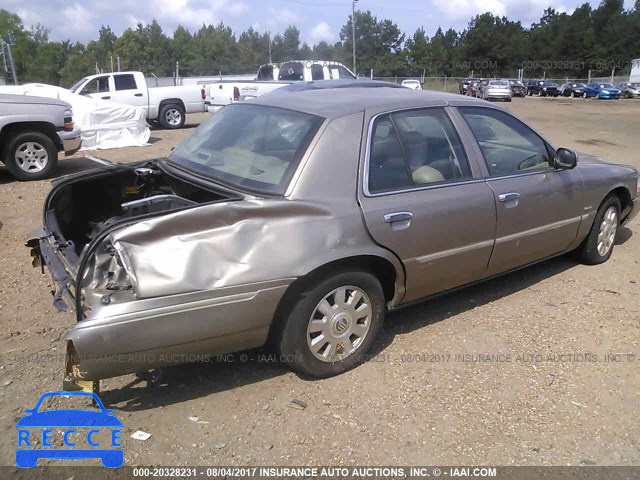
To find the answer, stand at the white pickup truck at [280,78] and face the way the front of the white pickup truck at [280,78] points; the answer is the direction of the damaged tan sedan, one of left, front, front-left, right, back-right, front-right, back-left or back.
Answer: back-right

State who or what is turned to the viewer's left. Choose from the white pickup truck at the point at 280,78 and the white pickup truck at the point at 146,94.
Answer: the white pickup truck at the point at 146,94

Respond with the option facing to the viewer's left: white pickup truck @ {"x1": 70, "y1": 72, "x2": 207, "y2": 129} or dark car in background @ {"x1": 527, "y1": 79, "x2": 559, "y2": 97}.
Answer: the white pickup truck

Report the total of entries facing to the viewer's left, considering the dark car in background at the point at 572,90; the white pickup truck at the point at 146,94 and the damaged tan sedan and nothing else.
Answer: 1

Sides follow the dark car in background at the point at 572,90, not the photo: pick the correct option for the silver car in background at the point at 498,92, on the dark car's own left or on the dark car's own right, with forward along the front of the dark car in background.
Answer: on the dark car's own right

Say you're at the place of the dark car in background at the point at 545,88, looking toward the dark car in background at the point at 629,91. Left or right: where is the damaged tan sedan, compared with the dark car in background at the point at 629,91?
right

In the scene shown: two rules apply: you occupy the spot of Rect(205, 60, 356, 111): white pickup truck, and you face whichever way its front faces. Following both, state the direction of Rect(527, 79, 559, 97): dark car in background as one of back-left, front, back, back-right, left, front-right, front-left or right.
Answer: front

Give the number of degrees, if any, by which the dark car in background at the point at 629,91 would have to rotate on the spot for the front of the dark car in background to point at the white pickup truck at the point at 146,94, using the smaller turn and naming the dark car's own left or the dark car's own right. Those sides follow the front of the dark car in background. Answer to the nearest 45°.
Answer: approximately 45° to the dark car's own right

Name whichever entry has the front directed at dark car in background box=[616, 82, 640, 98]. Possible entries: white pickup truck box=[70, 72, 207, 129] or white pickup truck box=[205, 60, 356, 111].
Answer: white pickup truck box=[205, 60, 356, 111]

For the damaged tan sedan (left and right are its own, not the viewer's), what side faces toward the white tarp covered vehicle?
left

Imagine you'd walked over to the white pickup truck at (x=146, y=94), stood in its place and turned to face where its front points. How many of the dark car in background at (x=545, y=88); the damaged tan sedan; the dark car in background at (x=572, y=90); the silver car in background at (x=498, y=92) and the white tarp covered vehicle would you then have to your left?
2

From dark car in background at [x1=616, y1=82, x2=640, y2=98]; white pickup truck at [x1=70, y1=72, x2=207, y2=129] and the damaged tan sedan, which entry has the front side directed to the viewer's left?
the white pickup truck

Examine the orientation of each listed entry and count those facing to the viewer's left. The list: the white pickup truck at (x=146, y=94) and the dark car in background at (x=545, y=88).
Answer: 1

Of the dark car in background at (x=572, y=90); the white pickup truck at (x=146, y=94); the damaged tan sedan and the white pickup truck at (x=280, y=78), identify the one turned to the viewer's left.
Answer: the white pickup truck at (x=146, y=94)

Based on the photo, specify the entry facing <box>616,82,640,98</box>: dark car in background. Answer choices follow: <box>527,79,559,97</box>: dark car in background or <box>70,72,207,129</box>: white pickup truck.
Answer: <box>527,79,559,97</box>: dark car in background

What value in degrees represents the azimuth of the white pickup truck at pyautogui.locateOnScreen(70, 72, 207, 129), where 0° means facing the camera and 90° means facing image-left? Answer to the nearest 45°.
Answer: approximately 90°

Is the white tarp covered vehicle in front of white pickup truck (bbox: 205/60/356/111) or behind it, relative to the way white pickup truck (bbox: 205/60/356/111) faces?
behind
